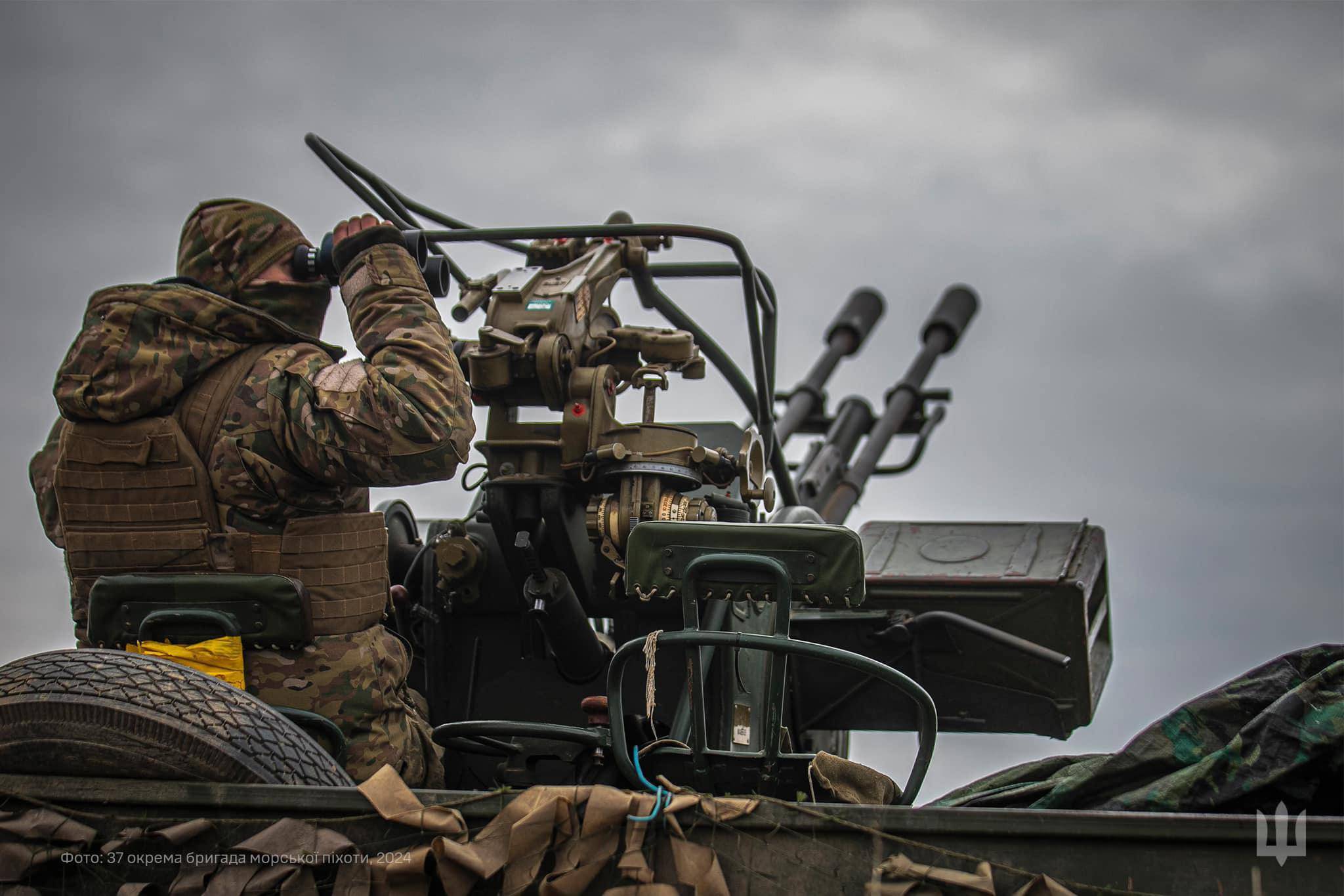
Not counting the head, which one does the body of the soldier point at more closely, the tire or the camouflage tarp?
the camouflage tarp

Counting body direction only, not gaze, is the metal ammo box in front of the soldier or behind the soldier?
in front

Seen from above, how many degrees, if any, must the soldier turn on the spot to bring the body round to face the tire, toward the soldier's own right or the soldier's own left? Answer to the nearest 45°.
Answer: approximately 135° to the soldier's own right

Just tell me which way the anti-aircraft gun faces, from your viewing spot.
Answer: facing away from the viewer and to the right of the viewer

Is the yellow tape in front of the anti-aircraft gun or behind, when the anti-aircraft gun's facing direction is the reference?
behind

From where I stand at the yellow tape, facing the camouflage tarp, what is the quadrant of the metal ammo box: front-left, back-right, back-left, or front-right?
front-left

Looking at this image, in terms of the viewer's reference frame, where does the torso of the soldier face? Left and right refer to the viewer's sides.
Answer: facing away from the viewer and to the right of the viewer

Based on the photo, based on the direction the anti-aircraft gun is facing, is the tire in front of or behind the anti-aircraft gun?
behind

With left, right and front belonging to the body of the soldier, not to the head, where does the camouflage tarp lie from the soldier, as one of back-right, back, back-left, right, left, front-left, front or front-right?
right

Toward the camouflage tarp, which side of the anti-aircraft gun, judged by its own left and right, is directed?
right
